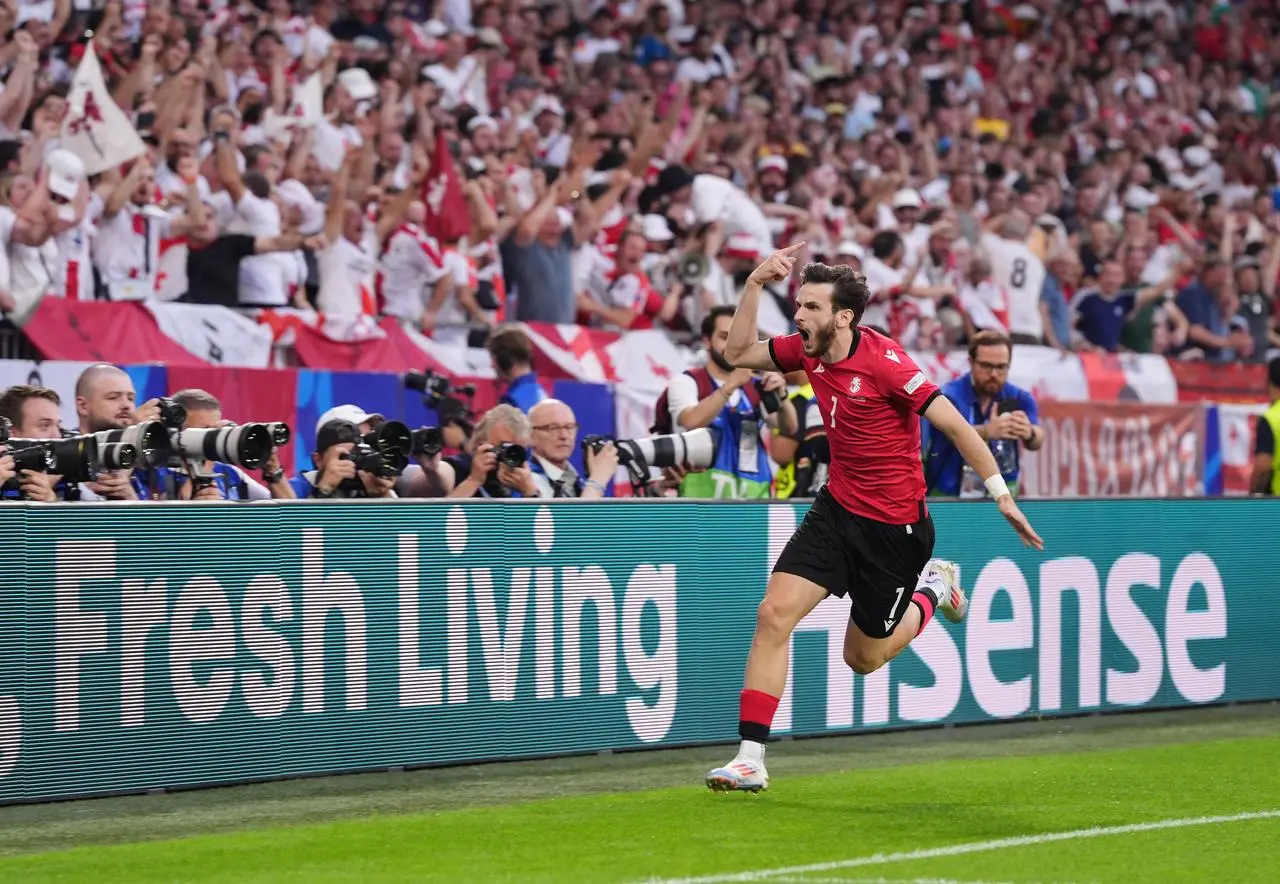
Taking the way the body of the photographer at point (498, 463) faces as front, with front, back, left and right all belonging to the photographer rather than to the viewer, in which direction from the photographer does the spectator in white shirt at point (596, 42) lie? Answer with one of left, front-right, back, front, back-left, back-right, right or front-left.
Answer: back-left

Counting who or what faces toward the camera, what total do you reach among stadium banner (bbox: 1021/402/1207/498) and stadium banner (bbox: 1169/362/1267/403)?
2

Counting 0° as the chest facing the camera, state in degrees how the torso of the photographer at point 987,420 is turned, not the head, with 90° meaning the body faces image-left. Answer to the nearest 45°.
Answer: approximately 0°

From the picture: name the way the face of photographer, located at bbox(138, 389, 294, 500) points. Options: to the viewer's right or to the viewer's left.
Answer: to the viewer's right

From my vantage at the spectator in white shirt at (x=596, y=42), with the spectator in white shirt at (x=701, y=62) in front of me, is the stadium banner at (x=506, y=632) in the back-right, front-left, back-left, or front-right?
back-right

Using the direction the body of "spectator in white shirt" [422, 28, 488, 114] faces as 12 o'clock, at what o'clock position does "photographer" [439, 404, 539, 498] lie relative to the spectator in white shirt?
The photographer is roughly at 12 o'clock from the spectator in white shirt.

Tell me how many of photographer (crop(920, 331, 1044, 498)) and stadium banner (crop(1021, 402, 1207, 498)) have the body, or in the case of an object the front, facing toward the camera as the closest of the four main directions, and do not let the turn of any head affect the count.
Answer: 2
